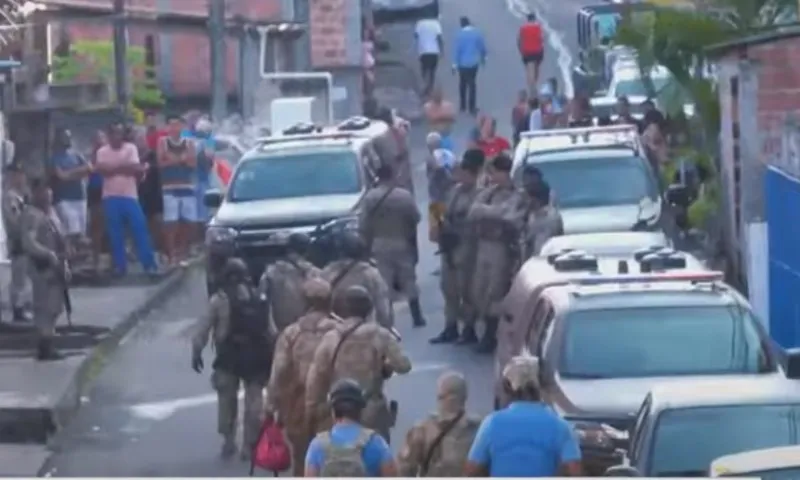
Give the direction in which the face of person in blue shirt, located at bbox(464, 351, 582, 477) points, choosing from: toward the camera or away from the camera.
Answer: away from the camera

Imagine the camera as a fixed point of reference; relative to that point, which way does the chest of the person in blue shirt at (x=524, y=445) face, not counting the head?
away from the camera

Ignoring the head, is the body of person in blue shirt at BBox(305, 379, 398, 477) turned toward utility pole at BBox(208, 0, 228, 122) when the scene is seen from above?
yes

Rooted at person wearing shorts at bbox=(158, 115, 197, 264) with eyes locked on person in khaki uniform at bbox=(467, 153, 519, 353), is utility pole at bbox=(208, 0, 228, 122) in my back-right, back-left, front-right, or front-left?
back-left

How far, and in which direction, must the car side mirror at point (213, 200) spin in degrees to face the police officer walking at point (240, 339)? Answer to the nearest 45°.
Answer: approximately 180°

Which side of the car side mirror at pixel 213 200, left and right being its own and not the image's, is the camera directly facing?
back

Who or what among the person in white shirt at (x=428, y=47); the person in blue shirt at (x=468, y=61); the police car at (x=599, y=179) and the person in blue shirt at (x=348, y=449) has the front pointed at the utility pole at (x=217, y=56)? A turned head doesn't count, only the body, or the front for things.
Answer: the person in blue shirt at (x=348, y=449)

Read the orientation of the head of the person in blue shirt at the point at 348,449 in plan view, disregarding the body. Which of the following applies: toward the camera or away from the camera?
away from the camera

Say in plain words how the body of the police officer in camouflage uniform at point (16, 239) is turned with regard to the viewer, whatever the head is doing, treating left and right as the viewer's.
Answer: facing to the right of the viewer

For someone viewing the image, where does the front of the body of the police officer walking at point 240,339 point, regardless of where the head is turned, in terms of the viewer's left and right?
facing away from the viewer

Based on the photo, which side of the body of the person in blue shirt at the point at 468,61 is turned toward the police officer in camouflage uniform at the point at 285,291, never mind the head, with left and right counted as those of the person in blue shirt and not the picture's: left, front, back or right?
back

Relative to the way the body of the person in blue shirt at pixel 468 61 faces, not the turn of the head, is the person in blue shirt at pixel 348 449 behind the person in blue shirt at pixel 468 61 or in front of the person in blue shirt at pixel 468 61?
behind

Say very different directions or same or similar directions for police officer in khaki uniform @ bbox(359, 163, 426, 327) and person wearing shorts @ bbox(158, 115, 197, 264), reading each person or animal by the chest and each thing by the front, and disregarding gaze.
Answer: very different directions

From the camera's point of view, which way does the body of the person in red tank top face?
away from the camera
